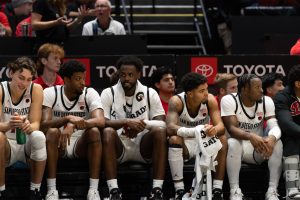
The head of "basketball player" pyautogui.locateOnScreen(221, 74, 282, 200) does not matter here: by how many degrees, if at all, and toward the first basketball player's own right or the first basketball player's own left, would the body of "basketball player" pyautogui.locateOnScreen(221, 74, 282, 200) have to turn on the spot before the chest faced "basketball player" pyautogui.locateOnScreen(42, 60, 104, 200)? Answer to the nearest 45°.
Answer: approximately 90° to the first basketball player's own right

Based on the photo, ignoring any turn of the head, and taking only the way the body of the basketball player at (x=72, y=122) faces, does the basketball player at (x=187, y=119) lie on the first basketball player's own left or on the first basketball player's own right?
on the first basketball player's own left

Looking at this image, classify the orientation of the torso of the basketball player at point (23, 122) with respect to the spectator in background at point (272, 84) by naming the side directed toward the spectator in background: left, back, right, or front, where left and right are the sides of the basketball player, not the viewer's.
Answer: left

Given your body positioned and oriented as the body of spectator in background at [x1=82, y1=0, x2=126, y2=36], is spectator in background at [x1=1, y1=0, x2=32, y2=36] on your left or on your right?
on your right

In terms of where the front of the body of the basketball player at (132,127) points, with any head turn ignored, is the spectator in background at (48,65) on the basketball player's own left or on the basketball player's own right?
on the basketball player's own right
